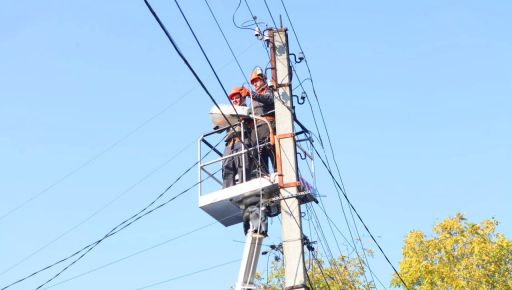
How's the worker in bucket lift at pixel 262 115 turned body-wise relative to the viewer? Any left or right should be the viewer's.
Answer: facing the viewer and to the left of the viewer

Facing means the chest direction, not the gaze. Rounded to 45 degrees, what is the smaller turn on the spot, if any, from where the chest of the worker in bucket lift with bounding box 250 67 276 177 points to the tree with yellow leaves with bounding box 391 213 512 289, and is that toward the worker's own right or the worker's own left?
approximately 180°
